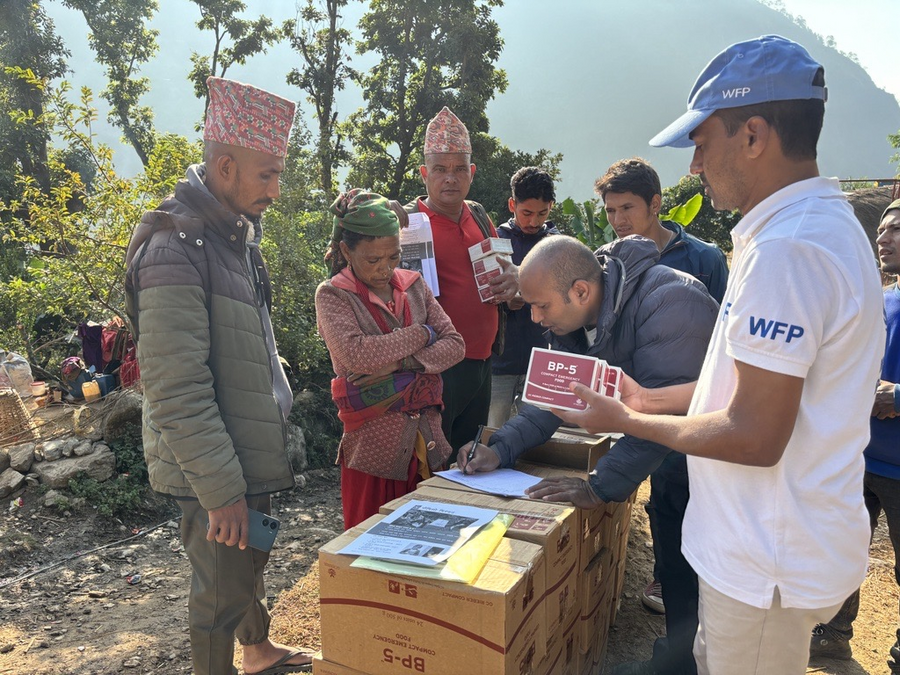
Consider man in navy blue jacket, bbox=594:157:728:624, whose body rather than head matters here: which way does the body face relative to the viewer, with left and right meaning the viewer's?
facing the viewer and to the left of the viewer

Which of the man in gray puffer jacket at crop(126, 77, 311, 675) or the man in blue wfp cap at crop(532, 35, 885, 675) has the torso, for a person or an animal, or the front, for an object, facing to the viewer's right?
the man in gray puffer jacket

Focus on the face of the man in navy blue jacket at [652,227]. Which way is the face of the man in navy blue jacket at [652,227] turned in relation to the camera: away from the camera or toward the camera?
toward the camera

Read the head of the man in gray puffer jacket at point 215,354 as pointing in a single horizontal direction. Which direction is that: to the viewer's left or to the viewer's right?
to the viewer's right

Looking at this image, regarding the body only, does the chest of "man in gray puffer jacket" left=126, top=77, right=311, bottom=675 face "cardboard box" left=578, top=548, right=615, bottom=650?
yes

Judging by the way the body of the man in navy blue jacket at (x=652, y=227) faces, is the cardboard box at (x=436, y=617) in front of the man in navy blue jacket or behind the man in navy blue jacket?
in front

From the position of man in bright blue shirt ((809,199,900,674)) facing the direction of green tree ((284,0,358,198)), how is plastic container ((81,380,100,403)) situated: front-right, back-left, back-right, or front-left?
front-left

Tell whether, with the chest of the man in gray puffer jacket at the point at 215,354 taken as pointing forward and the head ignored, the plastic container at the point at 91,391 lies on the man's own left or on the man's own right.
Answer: on the man's own left

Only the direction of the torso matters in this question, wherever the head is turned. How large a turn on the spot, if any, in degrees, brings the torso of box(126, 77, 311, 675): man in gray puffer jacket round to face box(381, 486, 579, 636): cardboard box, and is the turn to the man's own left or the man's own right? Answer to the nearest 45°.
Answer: approximately 45° to the man's own right

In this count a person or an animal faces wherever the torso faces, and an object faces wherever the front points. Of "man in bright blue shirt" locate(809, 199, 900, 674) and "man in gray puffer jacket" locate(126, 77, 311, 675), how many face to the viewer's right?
1

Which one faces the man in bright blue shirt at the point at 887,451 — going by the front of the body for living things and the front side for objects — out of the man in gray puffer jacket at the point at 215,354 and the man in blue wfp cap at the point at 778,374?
the man in gray puffer jacket

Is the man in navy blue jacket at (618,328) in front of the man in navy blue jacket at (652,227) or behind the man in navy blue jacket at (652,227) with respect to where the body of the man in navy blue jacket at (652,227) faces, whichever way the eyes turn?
in front

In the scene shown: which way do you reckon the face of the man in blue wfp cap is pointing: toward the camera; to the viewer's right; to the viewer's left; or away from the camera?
to the viewer's left

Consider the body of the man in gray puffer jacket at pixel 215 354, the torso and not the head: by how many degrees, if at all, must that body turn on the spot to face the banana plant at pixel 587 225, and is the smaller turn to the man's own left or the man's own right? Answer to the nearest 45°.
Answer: approximately 45° to the man's own left

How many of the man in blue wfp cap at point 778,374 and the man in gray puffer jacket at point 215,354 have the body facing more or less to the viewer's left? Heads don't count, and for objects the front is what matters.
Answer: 1

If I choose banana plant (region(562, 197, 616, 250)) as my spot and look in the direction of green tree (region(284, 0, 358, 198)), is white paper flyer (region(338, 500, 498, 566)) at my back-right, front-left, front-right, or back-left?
back-left

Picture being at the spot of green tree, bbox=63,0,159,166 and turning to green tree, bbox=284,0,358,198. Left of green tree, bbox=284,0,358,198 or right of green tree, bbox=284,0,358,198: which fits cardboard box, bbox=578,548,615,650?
right

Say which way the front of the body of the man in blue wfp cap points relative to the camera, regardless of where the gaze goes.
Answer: to the viewer's left
